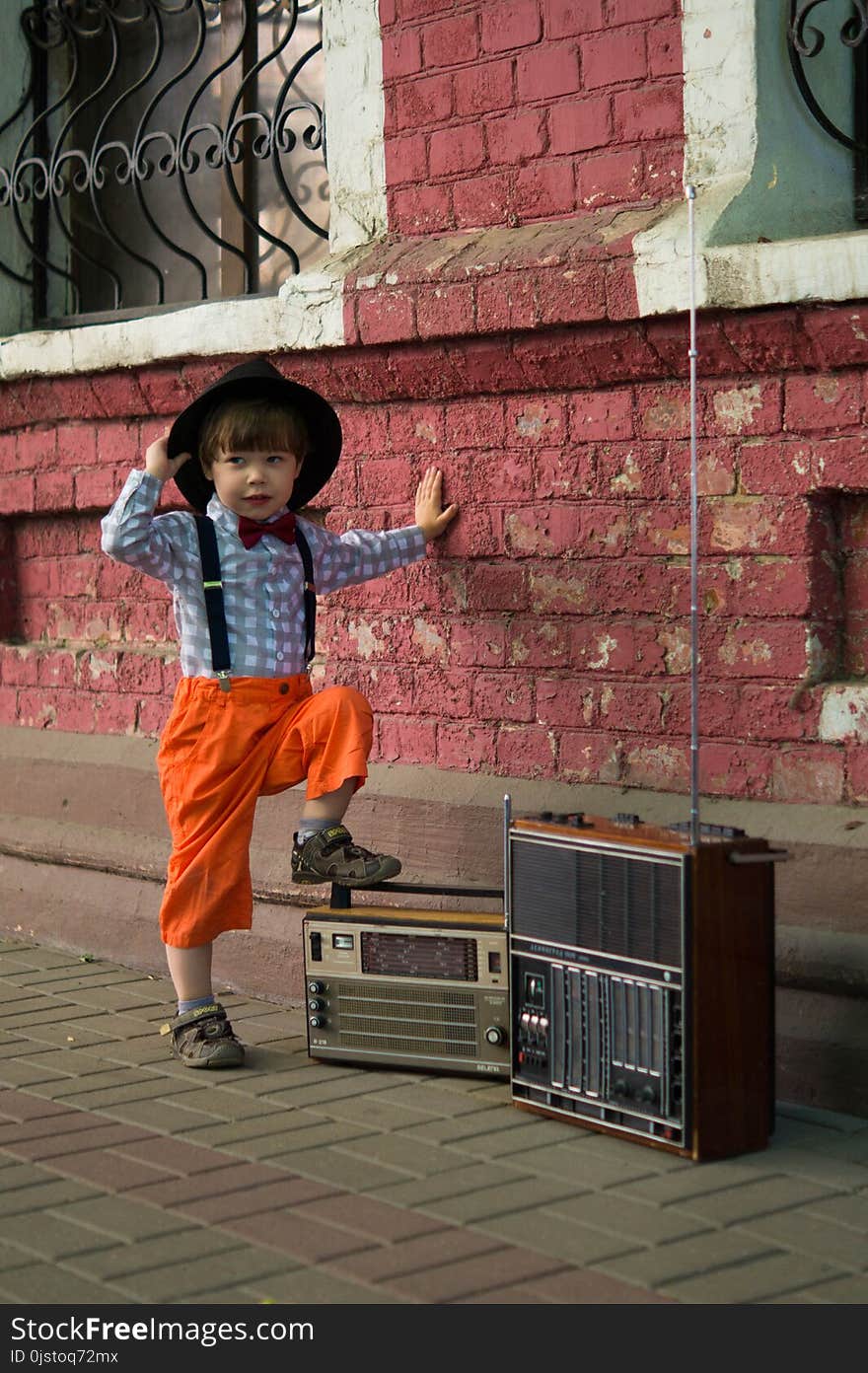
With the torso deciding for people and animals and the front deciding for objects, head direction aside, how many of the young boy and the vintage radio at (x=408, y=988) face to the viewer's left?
0

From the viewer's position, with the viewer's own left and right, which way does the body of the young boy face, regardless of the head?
facing the viewer and to the right of the viewer

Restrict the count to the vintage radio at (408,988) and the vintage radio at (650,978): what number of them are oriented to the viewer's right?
0

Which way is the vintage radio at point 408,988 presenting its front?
toward the camera

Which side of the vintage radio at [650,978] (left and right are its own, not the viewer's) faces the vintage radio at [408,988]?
right

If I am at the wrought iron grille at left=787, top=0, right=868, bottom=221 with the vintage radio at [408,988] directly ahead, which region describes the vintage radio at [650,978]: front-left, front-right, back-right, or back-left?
front-left

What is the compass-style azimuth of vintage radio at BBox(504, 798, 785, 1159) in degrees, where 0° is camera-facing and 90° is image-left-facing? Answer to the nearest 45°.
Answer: approximately 45°

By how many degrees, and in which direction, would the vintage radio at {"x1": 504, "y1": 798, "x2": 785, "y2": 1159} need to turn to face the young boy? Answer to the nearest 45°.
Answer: approximately 90° to its right
